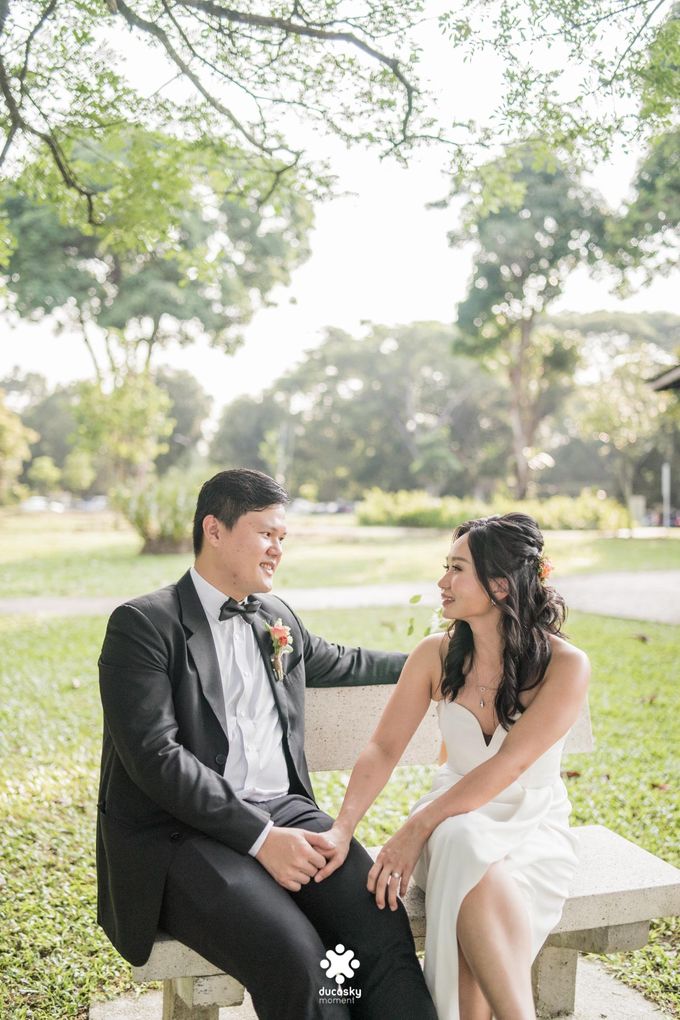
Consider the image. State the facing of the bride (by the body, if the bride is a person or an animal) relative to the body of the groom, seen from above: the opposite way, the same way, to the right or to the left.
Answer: to the right

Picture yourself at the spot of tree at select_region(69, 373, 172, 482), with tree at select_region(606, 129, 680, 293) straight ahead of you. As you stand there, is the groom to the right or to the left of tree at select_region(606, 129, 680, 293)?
right

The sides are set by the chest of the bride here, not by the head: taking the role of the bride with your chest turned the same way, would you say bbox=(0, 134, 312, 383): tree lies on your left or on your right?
on your right

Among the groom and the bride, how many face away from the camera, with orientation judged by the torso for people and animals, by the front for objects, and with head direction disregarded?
0

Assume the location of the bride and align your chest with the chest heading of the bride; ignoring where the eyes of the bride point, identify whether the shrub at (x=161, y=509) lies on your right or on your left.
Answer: on your right

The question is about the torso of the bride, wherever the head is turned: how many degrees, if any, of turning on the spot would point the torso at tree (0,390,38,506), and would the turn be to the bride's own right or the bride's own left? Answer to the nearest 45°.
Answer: approximately 90° to the bride's own right

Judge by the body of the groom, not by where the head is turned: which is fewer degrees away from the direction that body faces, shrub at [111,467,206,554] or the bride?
the bride

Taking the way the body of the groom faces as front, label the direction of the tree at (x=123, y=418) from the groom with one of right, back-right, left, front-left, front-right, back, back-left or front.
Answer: back-left

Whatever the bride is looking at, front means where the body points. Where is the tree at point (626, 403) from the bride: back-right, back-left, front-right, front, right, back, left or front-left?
back-right

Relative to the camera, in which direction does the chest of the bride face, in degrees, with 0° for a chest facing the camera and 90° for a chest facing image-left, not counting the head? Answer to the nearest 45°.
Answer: approximately 45°

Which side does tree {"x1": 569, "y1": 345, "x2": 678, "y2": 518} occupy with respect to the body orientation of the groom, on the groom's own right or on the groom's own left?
on the groom's own left

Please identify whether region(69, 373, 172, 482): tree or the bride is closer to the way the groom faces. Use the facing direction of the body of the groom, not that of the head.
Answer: the bride

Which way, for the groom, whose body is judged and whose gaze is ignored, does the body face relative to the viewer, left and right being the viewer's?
facing the viewer and to the right of the viewer
